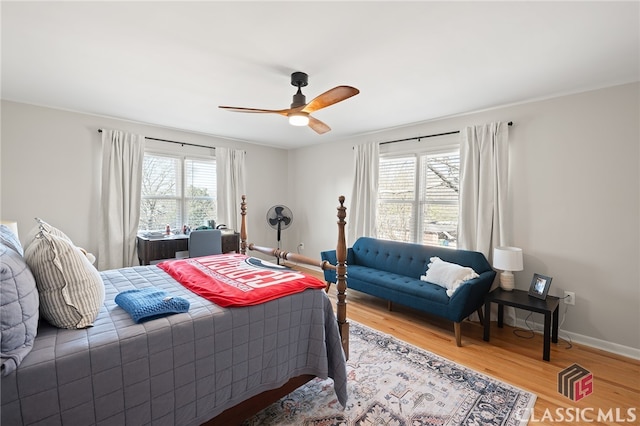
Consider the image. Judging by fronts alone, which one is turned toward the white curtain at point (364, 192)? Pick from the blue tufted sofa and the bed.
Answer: the bed

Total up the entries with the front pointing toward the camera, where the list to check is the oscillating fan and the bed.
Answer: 1

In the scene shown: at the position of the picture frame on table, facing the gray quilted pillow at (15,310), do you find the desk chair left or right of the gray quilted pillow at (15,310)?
right

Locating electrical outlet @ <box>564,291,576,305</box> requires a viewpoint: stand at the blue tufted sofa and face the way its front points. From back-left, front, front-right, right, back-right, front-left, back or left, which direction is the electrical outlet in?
back-left

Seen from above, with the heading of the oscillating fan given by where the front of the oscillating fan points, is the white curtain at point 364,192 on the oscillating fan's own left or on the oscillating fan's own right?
on the oscillating fan's own left

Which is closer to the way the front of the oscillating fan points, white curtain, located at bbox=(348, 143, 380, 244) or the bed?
the bed

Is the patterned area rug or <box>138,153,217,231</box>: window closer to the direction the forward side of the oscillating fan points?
the patterned area rug

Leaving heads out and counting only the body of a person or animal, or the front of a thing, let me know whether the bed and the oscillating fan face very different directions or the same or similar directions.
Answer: very different directions

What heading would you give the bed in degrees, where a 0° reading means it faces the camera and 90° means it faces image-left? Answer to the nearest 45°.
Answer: approximately 225°
